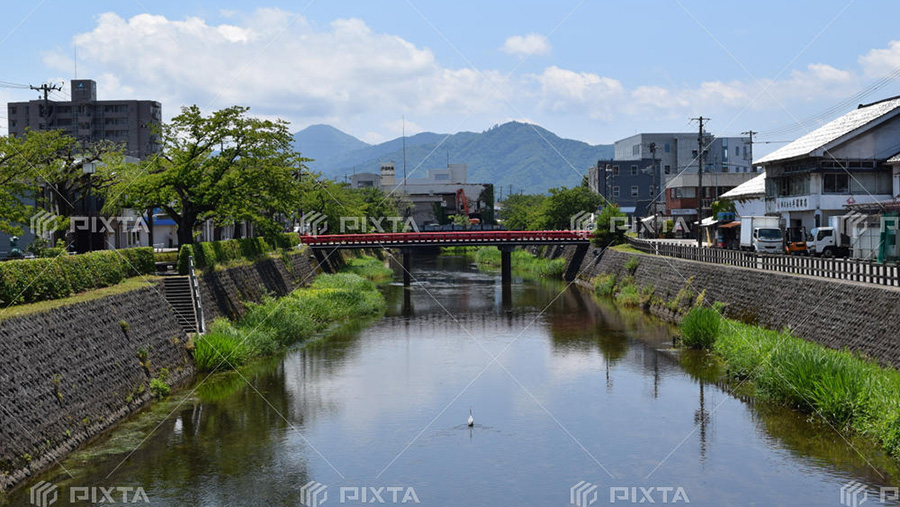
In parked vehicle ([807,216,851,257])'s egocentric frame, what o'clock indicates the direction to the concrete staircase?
The concrete staircase is roughly at 12 o'clock from the parked vehicle.

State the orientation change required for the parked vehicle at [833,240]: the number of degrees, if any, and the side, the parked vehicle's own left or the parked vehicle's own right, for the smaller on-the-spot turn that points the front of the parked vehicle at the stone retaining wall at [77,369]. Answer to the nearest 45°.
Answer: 0° — it already faces it

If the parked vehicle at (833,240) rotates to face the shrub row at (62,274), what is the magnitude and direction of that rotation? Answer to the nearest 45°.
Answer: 0° — it already faces it

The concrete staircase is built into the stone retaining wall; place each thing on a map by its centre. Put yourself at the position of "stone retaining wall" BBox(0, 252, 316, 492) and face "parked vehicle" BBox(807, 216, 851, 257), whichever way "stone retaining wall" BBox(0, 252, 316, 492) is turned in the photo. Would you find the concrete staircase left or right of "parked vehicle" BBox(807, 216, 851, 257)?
left

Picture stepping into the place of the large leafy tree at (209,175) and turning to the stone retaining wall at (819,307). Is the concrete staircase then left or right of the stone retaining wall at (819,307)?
right

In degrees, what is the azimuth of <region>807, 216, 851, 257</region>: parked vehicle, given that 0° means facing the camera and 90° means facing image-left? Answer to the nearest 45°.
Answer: approximately 45°
